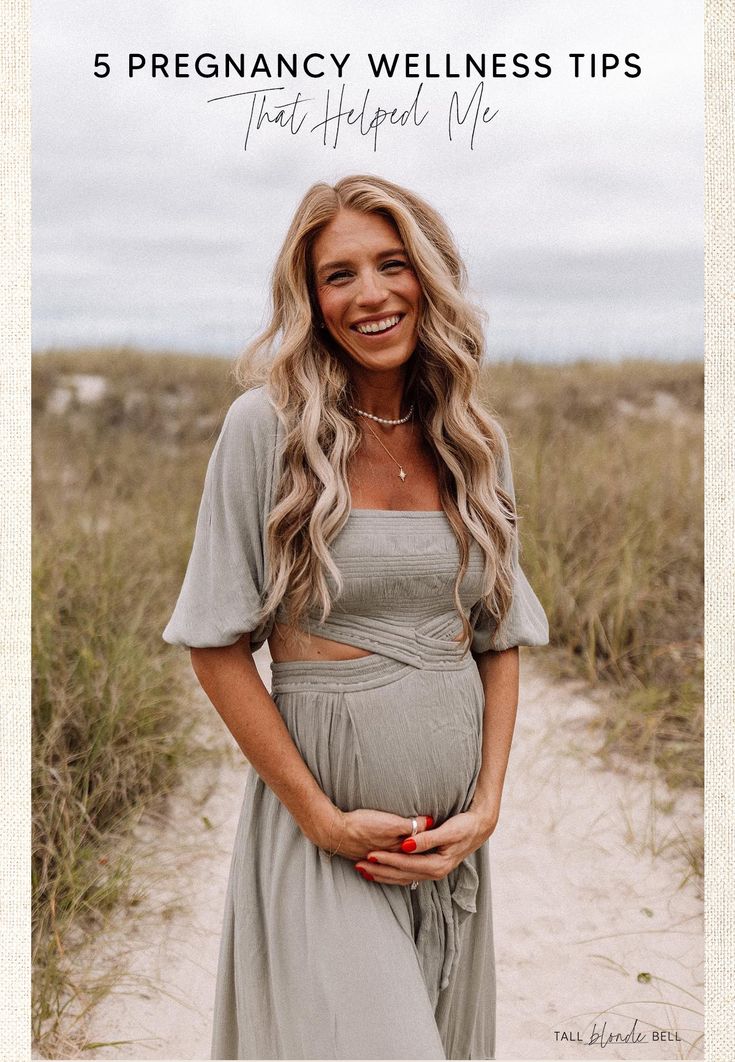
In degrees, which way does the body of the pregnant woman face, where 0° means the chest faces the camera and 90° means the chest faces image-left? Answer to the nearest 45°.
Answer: approximately 315°
